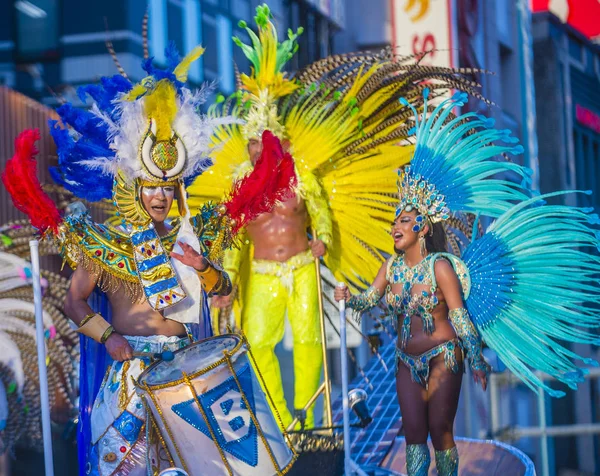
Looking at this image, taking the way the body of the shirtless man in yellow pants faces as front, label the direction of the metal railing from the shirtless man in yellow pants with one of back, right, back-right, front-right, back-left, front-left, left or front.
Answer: back-left

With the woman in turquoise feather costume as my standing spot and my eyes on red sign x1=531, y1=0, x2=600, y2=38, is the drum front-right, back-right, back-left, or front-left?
back-left

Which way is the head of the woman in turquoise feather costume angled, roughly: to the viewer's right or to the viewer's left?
to the viewer's left

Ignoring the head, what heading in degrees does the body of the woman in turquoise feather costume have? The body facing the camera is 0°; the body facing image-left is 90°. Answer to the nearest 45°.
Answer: approximately 45°

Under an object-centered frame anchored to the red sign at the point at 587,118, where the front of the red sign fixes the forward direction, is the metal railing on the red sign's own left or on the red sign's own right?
on the red sign's own right

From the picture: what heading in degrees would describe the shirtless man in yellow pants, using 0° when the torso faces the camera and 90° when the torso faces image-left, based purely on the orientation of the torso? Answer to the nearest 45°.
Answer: approximately 0°

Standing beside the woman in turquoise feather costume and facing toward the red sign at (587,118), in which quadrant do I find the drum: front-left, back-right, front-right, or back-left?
back-left

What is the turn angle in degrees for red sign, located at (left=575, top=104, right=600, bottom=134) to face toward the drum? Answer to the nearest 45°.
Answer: approximately 45° to its right
